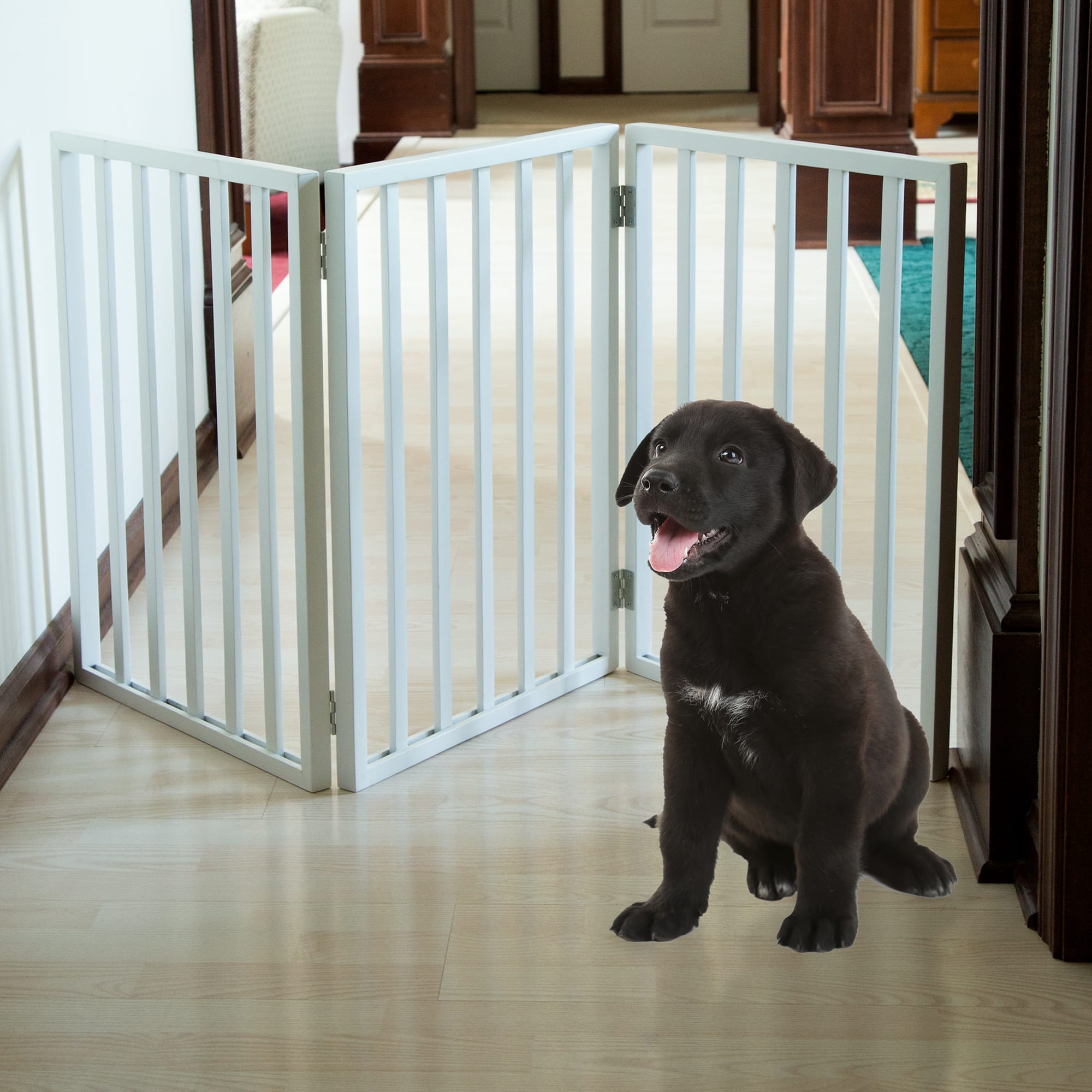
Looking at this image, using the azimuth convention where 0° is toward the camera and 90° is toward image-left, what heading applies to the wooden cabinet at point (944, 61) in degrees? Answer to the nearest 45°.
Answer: approximately 0°

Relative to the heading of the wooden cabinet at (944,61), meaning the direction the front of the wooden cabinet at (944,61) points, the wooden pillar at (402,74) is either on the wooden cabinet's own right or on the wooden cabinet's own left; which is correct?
on the wooden cabinet's own right

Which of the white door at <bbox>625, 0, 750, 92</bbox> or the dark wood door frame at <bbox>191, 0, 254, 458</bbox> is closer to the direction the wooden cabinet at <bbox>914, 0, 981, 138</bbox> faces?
the dark wood door frame

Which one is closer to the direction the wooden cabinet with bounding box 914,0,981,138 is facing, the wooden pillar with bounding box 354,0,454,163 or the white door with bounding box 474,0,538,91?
the wooden pillar

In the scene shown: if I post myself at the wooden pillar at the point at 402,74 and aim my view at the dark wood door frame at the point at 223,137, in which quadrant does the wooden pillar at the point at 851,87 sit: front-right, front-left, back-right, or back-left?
front-left

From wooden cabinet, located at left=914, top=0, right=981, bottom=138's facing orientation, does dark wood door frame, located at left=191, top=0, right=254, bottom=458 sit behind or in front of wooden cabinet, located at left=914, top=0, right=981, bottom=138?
in front

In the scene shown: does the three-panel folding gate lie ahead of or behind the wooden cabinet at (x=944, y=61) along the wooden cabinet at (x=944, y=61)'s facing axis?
ahead
